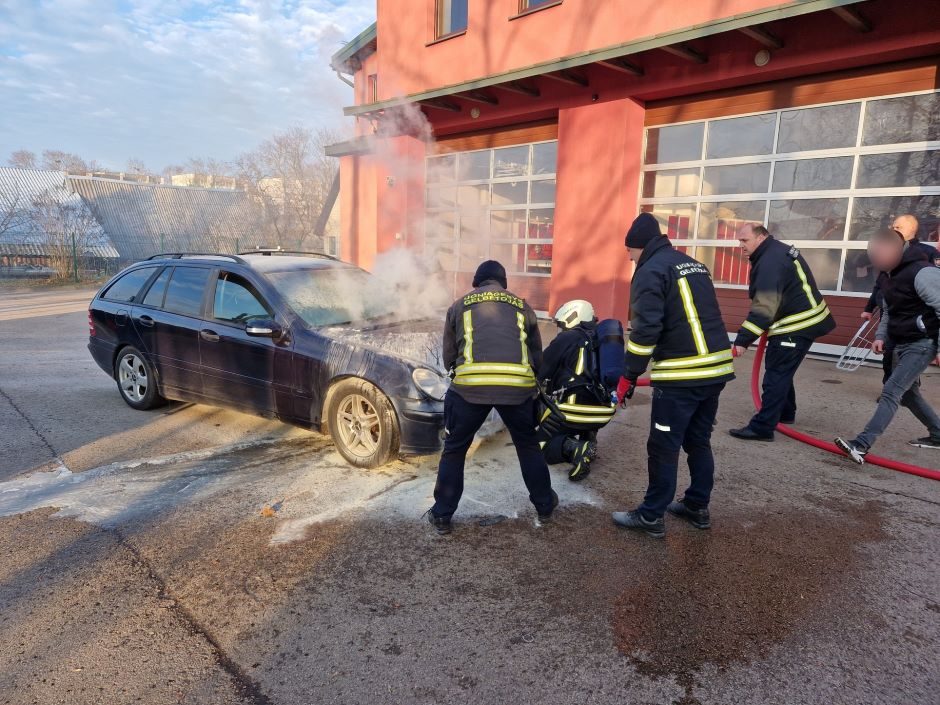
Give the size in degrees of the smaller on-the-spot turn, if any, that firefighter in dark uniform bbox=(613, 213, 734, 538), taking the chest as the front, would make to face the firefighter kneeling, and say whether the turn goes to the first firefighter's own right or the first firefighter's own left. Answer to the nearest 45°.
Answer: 0° — they already face them

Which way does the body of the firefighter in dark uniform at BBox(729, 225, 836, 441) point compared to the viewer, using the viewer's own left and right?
facing to the left of the viewer

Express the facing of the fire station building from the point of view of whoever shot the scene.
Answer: facing the viewer and to the left of the viewer

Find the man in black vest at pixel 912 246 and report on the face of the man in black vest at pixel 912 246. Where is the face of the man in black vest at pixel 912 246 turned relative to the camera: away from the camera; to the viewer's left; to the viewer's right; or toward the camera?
to the viewer's left

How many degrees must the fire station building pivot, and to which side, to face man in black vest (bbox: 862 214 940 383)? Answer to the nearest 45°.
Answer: approximately 90° to its left

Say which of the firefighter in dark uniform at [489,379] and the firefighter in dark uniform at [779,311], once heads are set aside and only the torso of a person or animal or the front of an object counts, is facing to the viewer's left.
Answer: the firefighter in dark uniform at [779,311]

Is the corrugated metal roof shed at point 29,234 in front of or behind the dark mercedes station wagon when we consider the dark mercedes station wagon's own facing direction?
behind

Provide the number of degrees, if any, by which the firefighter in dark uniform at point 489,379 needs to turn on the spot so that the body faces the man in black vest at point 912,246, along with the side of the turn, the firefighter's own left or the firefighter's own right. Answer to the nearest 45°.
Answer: approximately 45° to the firefighter's own right

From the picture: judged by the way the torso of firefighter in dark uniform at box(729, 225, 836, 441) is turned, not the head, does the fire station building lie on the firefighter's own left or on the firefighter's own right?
on the firefighter's own right

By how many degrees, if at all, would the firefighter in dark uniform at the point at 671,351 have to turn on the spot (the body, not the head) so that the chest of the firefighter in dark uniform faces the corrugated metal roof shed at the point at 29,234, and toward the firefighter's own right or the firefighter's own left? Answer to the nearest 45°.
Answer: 0° — they already face it

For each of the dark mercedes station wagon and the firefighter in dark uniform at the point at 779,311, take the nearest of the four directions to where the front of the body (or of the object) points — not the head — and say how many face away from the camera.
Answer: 0

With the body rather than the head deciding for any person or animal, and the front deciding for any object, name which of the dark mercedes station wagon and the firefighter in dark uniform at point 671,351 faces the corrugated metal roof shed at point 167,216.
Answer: the firefighter in dark uniform

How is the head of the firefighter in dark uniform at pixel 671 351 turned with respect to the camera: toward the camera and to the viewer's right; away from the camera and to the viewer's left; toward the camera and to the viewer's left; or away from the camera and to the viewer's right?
away from the camera and to the viewer's left

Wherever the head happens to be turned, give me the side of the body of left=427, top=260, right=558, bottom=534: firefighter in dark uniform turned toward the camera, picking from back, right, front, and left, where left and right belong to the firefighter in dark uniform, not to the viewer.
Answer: back

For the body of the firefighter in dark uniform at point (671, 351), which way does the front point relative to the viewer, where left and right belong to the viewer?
facing away from the viewer and to the left of the viewer

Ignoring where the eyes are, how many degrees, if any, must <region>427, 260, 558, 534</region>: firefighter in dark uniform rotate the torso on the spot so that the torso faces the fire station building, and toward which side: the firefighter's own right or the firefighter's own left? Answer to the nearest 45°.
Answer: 0° — they already face it
